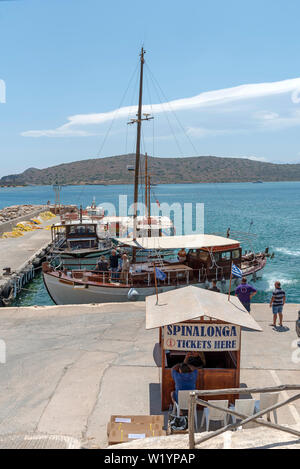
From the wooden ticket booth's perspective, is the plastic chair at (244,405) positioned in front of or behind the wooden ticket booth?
in front

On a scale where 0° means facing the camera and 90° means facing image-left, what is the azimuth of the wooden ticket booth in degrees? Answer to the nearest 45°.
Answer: approximately 0°

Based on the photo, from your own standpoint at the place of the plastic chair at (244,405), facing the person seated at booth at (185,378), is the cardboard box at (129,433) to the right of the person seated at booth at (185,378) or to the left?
left

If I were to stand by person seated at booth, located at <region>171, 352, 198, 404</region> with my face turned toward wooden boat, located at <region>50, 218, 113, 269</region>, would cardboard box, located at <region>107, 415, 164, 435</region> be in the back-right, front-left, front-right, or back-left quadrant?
back-left

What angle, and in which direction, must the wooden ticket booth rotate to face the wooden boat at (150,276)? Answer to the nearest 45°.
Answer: approximately 180°

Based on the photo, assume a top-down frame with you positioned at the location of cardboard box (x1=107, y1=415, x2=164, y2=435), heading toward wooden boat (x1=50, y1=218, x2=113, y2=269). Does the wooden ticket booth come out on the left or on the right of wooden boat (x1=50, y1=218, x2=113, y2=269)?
right
